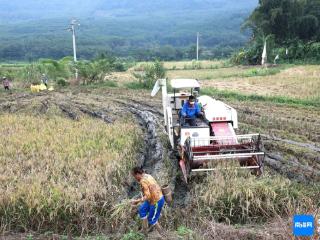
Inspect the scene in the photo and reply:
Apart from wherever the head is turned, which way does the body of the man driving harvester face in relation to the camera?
toward the camera

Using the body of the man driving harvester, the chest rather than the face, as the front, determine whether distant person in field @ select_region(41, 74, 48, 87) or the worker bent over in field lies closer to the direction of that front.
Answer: the worker bent over in field

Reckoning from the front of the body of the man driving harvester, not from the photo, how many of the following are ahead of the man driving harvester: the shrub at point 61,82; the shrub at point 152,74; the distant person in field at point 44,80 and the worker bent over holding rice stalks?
1

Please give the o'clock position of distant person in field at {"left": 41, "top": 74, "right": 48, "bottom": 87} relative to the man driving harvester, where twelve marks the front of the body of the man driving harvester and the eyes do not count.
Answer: The distant person in field is roughly at 5 o'clock from the man driving harvester.

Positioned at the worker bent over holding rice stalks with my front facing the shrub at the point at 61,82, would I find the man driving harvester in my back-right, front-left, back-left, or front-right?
front-right

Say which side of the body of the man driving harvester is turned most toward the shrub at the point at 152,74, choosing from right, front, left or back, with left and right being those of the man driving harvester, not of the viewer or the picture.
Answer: back

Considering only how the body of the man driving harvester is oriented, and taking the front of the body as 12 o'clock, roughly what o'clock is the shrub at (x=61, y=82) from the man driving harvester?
The shrub is roughly at 5 o'clock from the man driving harvester.

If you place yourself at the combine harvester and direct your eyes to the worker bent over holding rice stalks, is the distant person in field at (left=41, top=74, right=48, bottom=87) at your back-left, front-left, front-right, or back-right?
back-right

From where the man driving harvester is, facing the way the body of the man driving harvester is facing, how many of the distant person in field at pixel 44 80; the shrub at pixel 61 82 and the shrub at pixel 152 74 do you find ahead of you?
0

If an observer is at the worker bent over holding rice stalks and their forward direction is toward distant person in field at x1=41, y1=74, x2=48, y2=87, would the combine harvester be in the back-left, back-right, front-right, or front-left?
front-right

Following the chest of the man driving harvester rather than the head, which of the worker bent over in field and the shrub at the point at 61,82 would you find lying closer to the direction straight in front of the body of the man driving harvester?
the worker bent over in field

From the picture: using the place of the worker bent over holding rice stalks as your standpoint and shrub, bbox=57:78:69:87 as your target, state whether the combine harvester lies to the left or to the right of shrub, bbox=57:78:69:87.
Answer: right

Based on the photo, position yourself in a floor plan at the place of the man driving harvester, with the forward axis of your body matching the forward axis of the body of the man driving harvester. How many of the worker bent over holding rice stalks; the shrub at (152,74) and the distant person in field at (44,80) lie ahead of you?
1

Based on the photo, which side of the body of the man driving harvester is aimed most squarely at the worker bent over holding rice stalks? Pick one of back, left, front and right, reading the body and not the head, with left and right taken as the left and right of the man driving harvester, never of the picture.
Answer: front
